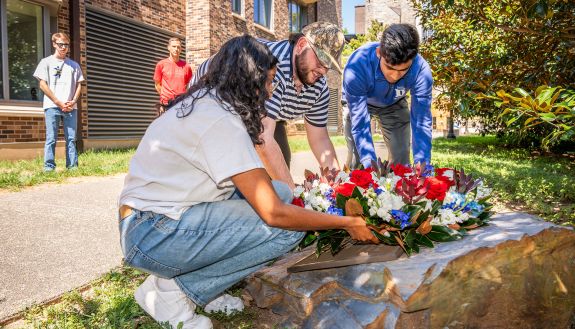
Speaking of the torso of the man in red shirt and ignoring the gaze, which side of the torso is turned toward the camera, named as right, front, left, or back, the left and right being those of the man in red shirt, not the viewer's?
front

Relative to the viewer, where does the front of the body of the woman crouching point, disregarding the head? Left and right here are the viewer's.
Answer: facing to the right of the viewer

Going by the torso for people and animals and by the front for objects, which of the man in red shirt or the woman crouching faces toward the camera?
the man in red shirt

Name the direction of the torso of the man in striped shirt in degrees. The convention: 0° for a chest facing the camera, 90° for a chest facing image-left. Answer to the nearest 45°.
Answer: approximately 315°

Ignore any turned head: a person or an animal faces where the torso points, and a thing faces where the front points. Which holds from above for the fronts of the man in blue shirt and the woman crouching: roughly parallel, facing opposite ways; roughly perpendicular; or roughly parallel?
roughly perpendicular

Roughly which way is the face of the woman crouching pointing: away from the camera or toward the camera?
away from the camera

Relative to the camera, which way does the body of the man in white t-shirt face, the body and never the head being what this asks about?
toward the camera

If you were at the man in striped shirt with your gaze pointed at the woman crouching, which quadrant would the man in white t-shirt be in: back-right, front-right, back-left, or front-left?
back-right

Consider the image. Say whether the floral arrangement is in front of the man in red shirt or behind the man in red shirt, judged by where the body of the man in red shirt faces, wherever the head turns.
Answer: in front

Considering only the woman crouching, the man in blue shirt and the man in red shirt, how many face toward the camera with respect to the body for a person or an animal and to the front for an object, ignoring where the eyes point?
2

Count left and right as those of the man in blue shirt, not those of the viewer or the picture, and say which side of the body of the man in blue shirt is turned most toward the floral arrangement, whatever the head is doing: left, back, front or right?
front

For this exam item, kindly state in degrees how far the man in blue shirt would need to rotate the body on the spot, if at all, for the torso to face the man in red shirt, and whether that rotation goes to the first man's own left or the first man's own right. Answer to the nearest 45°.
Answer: approximately 135° to the first man's own right

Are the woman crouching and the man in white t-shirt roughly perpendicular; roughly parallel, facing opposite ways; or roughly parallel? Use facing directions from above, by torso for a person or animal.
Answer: roughly perpendicular

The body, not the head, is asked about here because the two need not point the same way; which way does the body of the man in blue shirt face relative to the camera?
toward the camera

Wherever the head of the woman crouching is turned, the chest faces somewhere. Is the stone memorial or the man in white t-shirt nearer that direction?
the stone memorial
